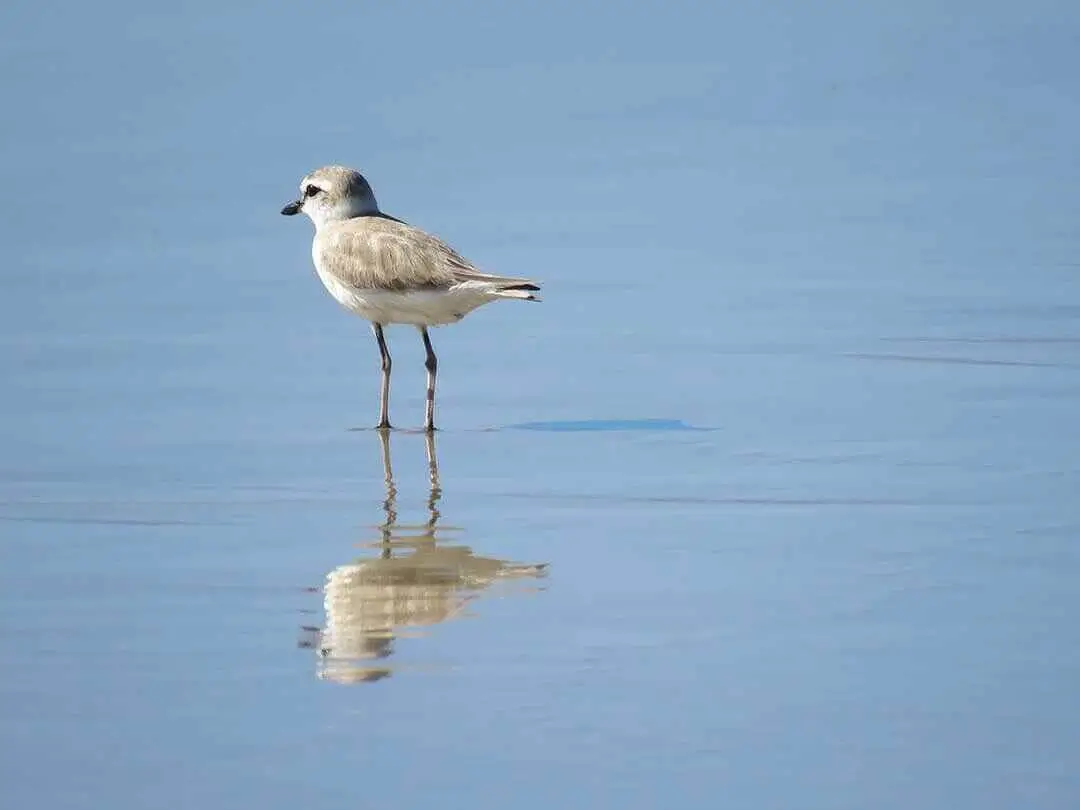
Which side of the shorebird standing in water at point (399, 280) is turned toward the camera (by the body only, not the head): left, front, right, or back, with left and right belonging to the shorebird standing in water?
left
